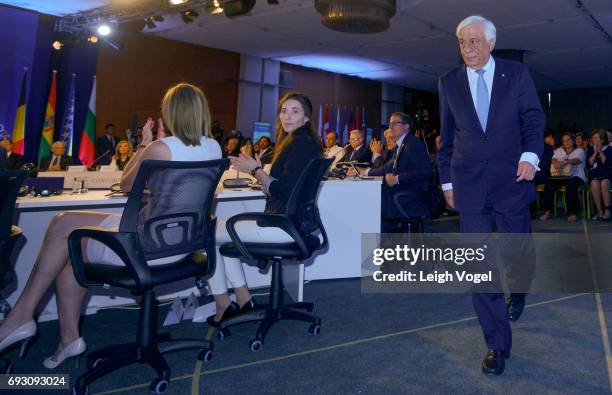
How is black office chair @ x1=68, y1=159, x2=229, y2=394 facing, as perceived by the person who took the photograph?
facing away from the viewer and to the left of the viewer

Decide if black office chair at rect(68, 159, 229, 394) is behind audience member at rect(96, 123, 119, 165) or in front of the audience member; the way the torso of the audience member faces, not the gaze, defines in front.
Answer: in front

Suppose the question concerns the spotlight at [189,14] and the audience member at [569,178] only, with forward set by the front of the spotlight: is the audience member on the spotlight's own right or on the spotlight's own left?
on the spotlight's own left

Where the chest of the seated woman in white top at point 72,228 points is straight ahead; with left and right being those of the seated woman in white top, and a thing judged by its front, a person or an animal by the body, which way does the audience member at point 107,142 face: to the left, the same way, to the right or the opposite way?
the opposite way

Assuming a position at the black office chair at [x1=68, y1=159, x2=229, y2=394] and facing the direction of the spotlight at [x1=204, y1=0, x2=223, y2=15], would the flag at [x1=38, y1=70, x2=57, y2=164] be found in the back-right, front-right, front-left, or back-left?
front-left

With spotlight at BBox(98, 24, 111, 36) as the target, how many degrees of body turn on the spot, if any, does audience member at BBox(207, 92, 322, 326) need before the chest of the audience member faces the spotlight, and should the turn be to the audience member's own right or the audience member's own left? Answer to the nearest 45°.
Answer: approximately 45° to the audience member's own right

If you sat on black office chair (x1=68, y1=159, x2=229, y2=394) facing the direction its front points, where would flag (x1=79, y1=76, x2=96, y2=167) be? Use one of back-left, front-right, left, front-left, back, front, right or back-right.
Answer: front-right

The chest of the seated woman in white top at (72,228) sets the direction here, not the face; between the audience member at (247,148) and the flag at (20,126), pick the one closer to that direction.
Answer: the flag

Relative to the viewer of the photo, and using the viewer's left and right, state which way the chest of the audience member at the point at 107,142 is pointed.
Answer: facing the viewer and to the right of the viewer

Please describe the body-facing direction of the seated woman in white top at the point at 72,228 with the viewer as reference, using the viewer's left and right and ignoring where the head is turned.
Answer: facing away from the viewer and to the left of the viewer
